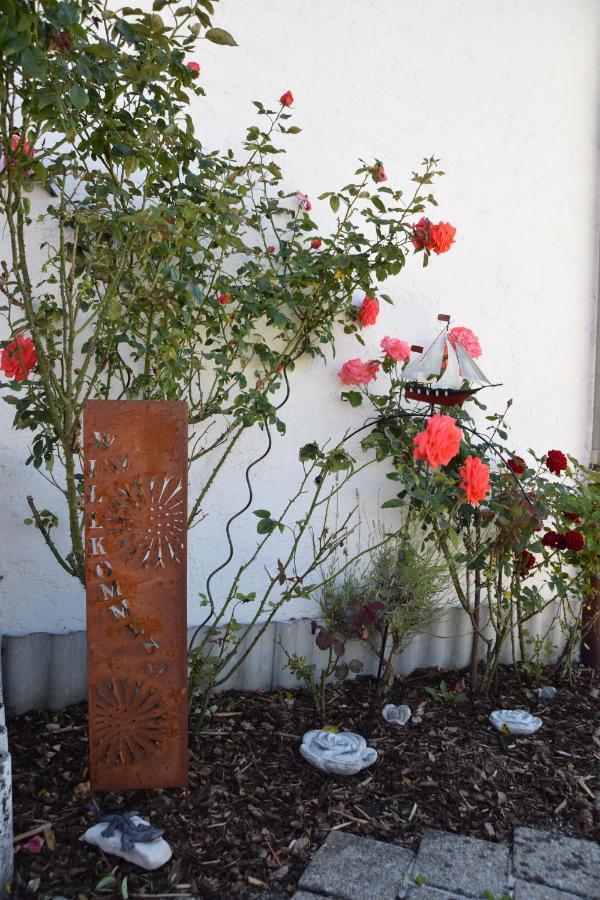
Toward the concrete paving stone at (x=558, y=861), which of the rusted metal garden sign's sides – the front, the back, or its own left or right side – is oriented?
left

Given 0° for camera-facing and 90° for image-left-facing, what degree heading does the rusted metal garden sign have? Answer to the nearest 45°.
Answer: approximately 0°

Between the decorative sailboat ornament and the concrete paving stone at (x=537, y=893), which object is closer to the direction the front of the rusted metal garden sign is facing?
the concrete paving stone

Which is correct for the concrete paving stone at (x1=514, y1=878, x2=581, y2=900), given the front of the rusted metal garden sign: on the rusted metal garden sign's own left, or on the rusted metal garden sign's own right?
on the rusted metal garden sign's own left

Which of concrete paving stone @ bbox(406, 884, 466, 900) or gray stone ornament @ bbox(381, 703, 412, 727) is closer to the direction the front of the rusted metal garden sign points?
the concrete paving stone

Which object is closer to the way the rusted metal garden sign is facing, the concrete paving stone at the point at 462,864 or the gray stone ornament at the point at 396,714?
the concrete paving stone

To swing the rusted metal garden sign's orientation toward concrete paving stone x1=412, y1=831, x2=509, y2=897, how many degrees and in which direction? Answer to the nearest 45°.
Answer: approximately 90° to its left

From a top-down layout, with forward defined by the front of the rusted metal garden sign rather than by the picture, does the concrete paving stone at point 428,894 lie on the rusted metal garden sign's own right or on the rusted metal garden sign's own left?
on the rusted metal garden sign's own left

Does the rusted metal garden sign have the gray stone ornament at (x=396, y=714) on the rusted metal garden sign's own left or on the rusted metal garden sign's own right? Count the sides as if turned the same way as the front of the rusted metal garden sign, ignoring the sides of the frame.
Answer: on the rusted metal garden sign's own left

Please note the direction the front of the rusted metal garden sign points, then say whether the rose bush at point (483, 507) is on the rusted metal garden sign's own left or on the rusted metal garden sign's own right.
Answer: on the rusted metal garden sign's own left

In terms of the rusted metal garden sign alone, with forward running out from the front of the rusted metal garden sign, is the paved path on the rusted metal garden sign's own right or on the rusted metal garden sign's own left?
on the rusted metal garden sign's own left
